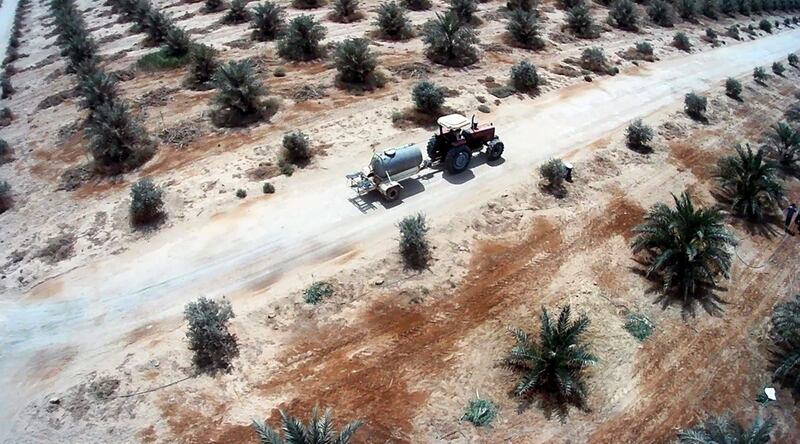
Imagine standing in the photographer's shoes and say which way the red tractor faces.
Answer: facing away from the viewer and to the right of the viewer

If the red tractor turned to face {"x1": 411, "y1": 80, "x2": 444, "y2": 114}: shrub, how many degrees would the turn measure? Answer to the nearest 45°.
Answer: approximately 45° to its left

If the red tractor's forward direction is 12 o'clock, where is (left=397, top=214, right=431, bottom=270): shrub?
The shrub is roughly at 5 o'clock from the red tractor.

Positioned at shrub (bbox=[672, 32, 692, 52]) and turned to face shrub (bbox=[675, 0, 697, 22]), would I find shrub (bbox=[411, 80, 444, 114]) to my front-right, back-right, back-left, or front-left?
back-left

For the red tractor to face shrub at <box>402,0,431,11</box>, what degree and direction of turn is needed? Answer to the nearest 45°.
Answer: approximately 45° to its left

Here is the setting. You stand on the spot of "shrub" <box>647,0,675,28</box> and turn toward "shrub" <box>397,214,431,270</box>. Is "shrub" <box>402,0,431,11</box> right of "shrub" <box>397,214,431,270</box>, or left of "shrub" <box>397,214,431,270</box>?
right

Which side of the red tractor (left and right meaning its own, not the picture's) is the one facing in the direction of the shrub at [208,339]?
back

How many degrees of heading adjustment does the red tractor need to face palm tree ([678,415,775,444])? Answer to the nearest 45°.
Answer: approximately 90° to its right

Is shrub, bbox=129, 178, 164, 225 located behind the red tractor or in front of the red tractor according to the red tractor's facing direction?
behind

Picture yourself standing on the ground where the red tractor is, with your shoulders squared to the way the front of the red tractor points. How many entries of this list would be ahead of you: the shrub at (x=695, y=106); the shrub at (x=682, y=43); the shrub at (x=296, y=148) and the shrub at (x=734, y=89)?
3

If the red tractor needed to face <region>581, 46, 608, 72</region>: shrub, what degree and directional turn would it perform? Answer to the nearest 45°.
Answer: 0° — it already faces it

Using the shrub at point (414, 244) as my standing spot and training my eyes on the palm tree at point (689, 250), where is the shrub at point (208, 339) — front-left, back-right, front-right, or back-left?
back-right

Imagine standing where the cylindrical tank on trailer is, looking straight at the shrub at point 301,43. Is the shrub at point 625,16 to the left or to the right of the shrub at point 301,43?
right

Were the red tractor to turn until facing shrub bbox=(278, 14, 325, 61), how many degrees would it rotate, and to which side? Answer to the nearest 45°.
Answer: approximately 90° to its left
